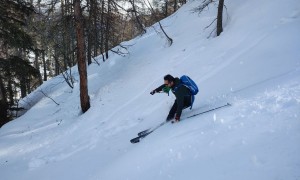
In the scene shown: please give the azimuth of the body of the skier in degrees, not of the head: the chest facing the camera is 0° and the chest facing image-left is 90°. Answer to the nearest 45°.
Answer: approximately 90°

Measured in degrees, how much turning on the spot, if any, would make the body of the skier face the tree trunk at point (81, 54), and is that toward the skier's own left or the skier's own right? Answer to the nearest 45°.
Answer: approximately 45° to the skier's own right
